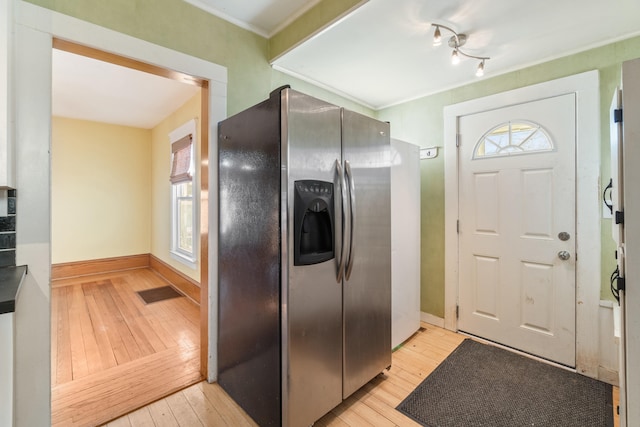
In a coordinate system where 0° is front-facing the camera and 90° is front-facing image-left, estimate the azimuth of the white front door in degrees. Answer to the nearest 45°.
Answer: approximately 45°

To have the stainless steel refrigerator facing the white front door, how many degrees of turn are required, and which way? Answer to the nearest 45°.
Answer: approximately 45° to its left

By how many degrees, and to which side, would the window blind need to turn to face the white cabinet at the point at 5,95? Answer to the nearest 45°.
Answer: approximately 45° to its left

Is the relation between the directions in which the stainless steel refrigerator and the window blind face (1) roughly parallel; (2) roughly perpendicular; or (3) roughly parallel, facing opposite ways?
roughly perpendicular

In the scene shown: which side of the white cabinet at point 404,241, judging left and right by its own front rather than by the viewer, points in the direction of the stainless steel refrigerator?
right

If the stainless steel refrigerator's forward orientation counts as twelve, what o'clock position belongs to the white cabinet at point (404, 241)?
The white cabinet is roughly at 9 o'clock from the stainless steel refrigerator.

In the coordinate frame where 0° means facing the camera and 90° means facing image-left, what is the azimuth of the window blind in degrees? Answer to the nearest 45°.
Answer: approximately 45°
